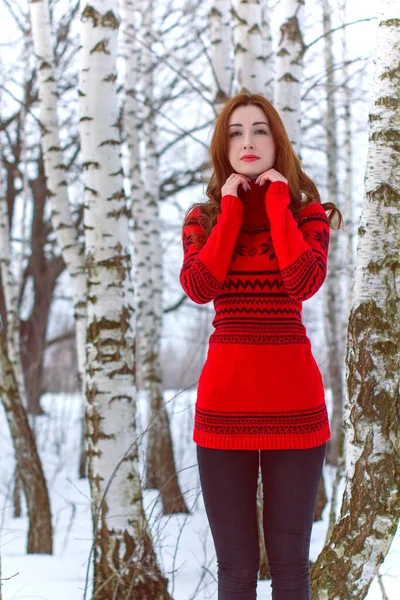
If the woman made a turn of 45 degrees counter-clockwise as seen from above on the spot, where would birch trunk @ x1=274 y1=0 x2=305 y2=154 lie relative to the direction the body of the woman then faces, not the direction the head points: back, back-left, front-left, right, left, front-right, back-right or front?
back-left

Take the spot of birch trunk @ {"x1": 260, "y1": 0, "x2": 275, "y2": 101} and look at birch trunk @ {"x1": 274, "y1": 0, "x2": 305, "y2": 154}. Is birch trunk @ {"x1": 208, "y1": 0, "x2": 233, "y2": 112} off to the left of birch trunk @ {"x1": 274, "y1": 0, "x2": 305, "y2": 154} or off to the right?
right

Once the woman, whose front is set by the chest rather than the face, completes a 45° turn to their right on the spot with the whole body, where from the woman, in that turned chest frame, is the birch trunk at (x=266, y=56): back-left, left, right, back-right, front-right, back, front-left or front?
back-right

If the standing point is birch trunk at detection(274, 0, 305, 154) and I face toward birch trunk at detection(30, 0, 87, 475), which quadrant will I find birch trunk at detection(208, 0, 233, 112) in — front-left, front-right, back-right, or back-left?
front-right

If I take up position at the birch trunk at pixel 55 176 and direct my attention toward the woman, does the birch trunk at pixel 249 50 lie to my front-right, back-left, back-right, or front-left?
front-left

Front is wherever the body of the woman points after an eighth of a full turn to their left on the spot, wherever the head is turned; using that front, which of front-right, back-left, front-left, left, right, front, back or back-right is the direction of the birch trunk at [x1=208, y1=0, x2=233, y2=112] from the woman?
back-left

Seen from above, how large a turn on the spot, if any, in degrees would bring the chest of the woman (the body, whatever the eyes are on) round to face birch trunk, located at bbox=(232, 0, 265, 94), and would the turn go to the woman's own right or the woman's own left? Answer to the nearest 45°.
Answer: approximately 180°

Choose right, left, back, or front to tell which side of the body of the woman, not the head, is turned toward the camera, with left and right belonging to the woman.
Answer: front
